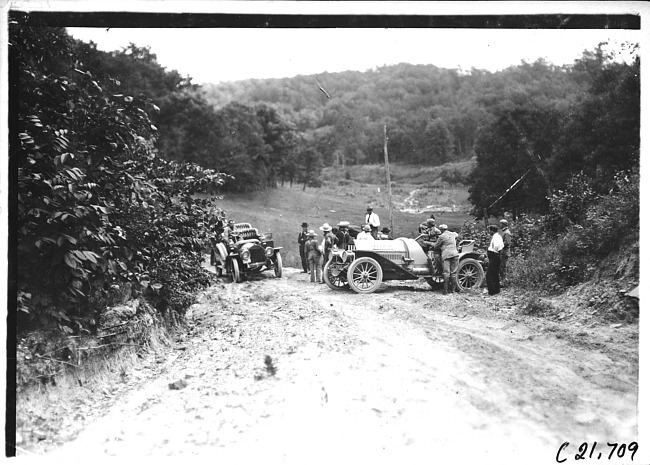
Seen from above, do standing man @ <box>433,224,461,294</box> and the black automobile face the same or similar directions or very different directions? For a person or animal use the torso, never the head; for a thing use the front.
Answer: very different directions

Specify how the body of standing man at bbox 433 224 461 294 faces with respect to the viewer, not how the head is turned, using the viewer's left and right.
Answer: facing away from the viewer and to the left of the viewer

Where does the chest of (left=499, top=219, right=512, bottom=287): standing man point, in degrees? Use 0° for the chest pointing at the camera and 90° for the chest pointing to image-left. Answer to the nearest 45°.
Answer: approximately 90°

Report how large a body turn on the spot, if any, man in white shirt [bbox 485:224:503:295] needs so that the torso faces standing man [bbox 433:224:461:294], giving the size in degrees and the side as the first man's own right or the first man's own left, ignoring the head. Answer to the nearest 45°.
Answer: approximately 45° to the first man's own right
